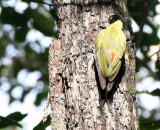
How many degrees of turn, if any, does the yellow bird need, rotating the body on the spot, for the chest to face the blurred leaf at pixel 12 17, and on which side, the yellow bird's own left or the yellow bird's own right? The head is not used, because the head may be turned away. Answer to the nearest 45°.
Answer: approximately 45° to the yellow bird's own left

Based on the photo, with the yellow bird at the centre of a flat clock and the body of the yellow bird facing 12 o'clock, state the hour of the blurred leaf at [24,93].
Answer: The blurred leaf is roughly at 11 o'clock from the yellow bird.
